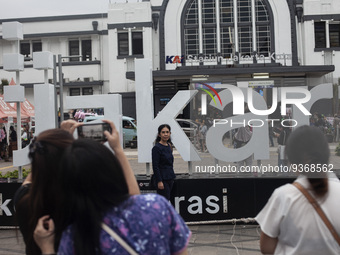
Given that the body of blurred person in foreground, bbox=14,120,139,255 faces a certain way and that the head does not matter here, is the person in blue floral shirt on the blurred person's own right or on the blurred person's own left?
on the blurred person's own right

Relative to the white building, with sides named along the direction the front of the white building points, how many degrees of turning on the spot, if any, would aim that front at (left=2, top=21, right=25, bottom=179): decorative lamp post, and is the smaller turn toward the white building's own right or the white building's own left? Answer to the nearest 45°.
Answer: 0° — it already faces it

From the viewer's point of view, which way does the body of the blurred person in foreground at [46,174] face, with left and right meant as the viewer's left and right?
facing away from the viewer and to the right of the viewer

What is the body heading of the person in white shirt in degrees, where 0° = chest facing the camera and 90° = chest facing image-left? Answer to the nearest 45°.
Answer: approximately 180°

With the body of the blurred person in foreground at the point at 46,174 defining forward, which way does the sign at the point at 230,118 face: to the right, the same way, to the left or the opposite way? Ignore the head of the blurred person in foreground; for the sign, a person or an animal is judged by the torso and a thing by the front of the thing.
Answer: the opposite way

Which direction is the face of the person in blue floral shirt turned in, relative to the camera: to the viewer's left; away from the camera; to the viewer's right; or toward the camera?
away from the camera

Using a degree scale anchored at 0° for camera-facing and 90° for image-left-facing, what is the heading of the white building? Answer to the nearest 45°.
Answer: approximately 0°

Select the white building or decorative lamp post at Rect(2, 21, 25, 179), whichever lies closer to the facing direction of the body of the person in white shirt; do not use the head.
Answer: the white building

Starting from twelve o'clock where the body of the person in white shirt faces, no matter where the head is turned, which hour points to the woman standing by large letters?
The woman standing by large letters is roughly at 11 o'clock from the person in white shirt.

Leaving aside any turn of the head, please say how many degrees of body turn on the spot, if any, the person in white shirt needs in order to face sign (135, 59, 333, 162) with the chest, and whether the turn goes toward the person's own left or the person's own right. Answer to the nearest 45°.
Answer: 0° — they already face it

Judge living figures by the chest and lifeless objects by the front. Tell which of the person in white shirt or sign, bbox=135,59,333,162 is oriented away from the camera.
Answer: the person in white shirt

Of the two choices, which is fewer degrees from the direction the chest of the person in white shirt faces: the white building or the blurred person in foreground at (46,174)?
the white building

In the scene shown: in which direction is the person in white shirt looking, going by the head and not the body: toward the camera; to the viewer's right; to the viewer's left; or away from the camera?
away from the camera
